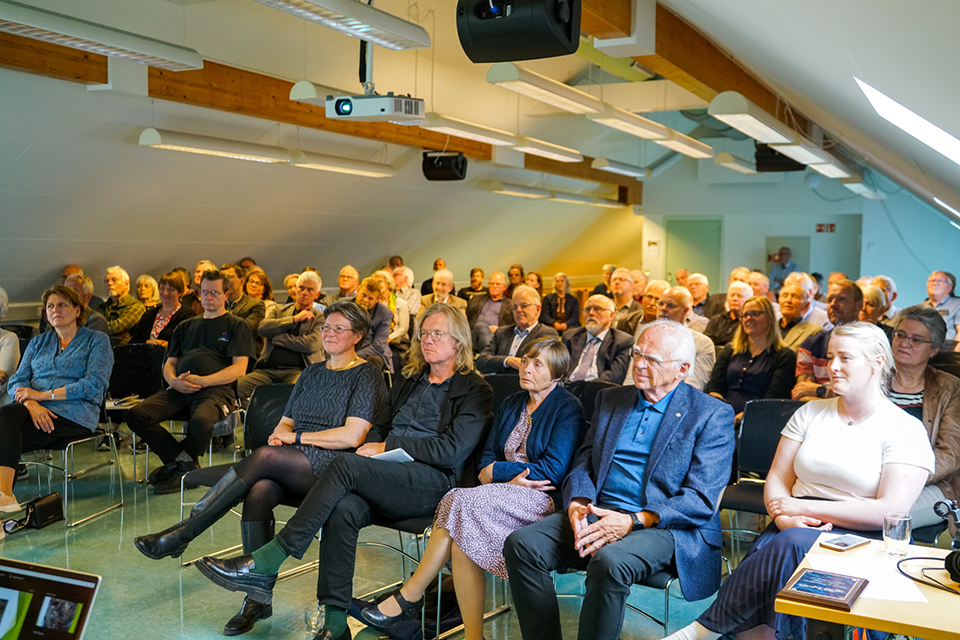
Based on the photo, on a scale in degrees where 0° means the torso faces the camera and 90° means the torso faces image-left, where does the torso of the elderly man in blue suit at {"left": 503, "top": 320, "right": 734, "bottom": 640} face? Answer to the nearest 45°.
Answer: approximately 45°

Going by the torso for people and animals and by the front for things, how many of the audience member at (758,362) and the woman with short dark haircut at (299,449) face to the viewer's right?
0

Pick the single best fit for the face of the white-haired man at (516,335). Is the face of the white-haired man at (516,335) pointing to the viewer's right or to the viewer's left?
to the viewer's left

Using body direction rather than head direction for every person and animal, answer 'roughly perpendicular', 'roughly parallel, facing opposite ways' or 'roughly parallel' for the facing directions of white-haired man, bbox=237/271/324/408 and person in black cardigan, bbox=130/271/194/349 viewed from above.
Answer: roughly parallel

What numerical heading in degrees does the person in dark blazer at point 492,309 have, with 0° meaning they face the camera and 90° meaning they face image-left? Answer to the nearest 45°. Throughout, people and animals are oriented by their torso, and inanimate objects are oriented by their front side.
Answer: approximately 45°

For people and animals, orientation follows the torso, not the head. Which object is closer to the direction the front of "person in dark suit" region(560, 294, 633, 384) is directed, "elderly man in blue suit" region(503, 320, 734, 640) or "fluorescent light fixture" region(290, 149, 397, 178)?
the elderly man in blue suit

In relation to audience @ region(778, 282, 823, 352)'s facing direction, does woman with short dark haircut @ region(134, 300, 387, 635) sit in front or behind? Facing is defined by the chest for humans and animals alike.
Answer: in front

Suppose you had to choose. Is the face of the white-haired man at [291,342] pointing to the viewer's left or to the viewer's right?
to the viewer's left

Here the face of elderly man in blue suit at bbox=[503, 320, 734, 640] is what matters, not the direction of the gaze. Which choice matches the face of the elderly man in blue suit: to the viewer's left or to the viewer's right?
to the viewer's left

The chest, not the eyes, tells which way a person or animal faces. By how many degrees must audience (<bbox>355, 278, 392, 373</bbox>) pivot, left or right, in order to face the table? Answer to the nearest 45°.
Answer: approximately 45° to their left

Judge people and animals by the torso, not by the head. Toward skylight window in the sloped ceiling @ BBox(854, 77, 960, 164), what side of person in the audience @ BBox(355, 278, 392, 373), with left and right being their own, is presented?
left

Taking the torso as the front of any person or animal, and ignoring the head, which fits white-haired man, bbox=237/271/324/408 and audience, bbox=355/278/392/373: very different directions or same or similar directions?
same or similar directions

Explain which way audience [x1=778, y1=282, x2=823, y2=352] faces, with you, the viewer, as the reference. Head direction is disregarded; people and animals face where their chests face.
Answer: facing the viewer and to the left of the viewer

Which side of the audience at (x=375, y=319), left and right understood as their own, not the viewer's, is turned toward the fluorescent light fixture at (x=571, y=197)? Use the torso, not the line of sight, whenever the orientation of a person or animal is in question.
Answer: back

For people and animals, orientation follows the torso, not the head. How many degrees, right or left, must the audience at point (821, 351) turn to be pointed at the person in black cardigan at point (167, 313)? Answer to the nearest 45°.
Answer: approximately 45° to their right

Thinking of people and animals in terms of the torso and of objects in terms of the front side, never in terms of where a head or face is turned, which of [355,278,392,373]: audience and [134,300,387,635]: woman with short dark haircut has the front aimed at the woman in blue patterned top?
the audience
